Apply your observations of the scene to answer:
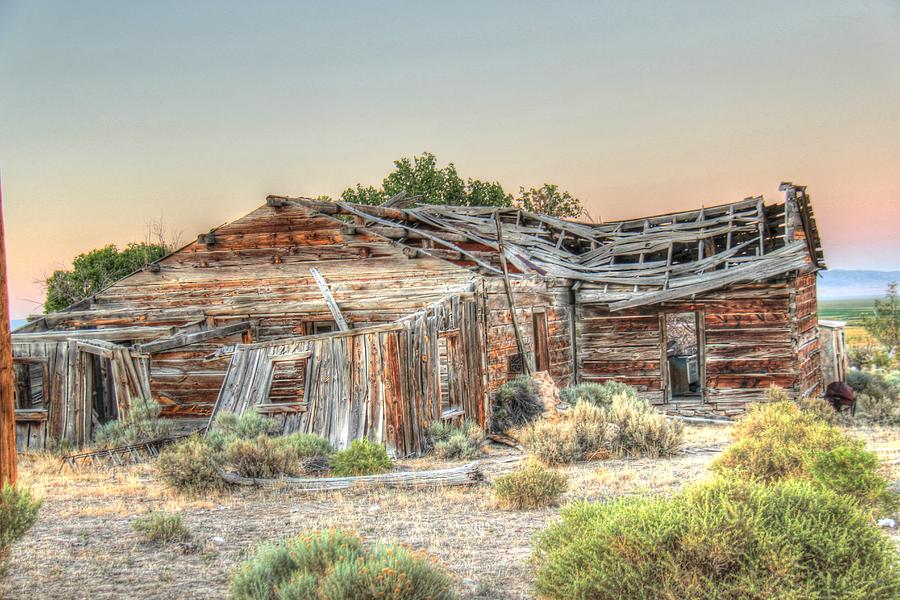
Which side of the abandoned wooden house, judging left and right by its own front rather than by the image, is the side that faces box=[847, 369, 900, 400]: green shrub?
left

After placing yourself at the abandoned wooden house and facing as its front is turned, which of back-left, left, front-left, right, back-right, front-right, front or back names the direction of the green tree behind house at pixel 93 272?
back-right

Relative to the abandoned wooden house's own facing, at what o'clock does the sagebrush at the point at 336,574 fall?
The sagebrush is roughly at 12 o'clock from the abandoned wooden house.

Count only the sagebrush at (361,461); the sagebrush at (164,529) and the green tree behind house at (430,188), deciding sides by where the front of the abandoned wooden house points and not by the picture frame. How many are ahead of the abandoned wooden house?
2

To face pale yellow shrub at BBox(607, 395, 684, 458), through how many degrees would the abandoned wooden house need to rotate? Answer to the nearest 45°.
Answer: approximately 45° to its left

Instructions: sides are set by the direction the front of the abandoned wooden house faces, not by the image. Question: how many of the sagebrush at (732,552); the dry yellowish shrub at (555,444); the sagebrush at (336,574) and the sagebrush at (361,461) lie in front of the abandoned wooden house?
4

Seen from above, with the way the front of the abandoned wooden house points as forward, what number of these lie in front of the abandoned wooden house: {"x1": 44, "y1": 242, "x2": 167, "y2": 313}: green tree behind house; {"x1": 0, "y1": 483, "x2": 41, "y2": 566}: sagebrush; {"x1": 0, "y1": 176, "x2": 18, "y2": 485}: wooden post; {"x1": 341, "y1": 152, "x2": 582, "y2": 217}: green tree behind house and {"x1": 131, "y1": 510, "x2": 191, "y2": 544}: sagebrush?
3

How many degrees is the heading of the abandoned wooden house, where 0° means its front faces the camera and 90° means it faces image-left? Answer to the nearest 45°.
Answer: approximately 0°

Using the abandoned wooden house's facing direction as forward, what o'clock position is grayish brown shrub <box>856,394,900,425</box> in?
The grayish brown shrub is roughly at 9 o'clock from the abandoned wooden house.

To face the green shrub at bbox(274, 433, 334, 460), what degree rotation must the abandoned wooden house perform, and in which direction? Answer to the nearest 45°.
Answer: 0° — it already faces it

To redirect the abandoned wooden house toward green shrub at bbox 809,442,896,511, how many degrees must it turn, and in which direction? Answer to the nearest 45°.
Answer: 0° — it already faces it

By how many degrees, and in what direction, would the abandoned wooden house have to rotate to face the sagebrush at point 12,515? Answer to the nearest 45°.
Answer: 0° — it already faces it

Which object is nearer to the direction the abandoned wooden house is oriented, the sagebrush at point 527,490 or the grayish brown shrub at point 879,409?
the sagebrush

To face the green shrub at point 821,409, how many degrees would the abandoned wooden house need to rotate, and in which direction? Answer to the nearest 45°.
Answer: approximately 90° to its left

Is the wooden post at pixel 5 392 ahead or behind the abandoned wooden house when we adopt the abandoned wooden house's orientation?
ahead

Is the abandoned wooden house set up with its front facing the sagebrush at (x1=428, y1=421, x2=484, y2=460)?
yes

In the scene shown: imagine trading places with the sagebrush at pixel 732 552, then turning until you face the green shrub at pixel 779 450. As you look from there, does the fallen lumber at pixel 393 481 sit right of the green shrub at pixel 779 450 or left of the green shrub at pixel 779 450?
left
